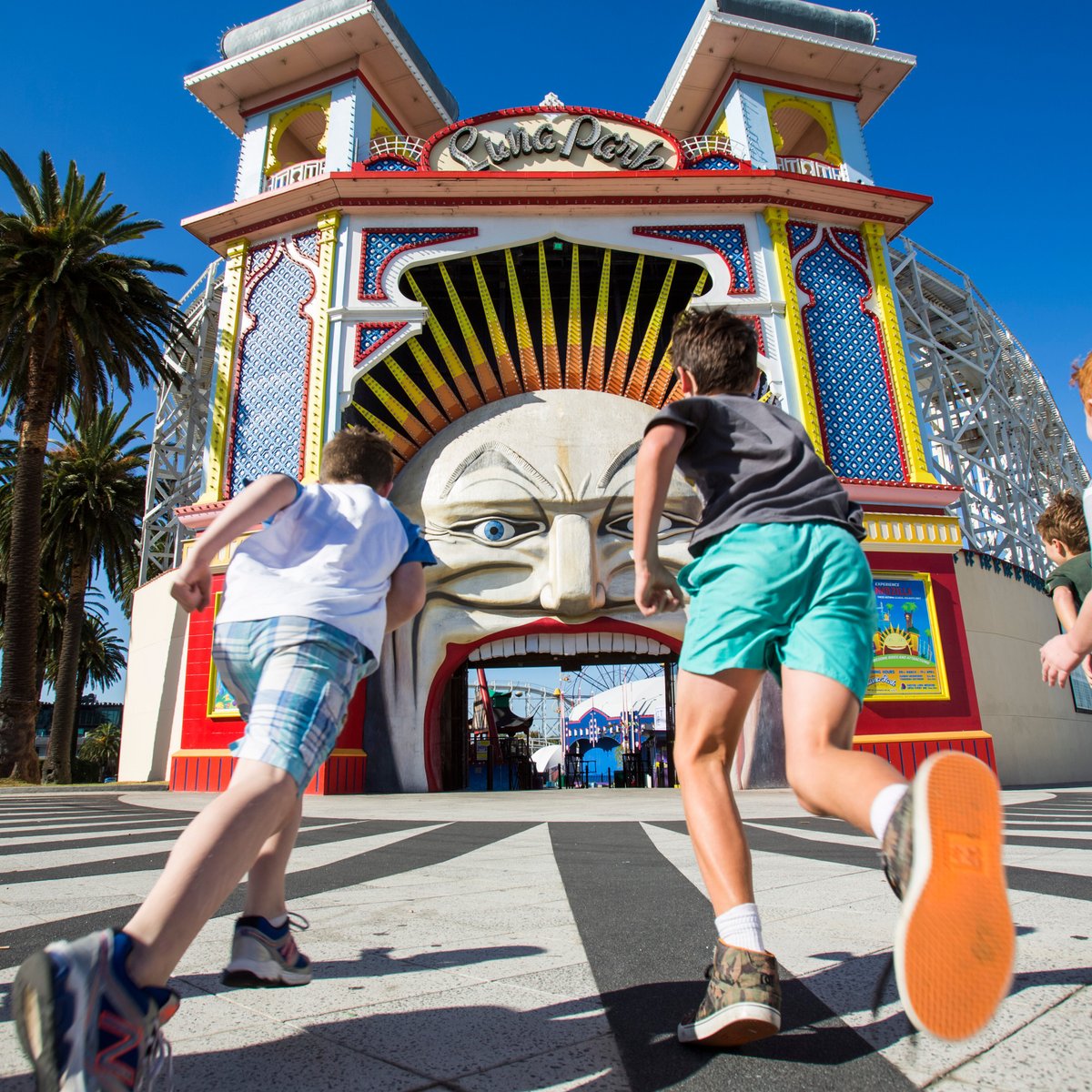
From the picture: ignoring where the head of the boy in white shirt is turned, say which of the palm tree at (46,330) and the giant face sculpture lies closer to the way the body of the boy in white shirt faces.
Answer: the giant face sculpture

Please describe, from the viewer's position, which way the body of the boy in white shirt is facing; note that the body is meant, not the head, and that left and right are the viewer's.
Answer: facing away from the viewer and to the right of the viewer

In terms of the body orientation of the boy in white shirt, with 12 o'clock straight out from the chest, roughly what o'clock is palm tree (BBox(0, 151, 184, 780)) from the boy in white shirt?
The palm tree is roughly at 10 o'clock from the boy in white shirt.

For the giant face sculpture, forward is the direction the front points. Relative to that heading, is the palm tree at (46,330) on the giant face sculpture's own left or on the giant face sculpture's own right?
on the giant face sculpture's own right

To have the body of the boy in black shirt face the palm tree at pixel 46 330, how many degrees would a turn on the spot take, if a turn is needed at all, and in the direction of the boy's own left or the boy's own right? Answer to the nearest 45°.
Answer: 0° — they already face it

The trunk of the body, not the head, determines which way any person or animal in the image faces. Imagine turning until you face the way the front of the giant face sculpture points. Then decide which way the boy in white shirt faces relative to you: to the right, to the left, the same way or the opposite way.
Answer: the opposite way

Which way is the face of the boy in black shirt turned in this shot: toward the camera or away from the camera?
away from the camera

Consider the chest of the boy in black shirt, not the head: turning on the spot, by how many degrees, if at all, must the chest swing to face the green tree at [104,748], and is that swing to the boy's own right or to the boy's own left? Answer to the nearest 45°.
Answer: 0° — they already face it

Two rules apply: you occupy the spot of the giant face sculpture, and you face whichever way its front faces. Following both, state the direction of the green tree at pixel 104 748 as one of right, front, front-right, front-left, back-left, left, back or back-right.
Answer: back-right

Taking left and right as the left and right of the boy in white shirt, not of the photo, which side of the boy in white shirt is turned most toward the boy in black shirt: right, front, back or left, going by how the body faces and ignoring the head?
right
